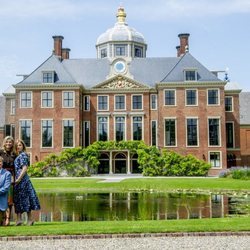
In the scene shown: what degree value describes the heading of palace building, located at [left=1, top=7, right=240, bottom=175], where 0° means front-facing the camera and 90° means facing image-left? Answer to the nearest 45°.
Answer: approximately 0°

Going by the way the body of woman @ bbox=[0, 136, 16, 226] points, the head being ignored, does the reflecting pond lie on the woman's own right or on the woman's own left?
on the woman's own left

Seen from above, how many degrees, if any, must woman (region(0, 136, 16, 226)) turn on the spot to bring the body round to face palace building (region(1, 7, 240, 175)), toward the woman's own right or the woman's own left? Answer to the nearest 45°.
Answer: approximately 180°

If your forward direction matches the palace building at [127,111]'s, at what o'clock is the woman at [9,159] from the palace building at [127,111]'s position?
The woman is roughly at 12 o'clock from the palace building.

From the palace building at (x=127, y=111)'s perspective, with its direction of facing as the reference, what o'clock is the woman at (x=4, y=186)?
The woman is roughly at 12 o'clock from the palace building.

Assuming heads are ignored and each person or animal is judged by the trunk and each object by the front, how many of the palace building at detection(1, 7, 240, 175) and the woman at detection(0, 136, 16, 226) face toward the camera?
2

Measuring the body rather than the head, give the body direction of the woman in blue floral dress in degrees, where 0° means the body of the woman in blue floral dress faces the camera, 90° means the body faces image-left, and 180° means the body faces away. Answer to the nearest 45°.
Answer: approximately 45°

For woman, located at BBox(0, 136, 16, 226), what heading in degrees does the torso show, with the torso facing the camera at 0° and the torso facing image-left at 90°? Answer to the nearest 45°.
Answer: approximately 0°
